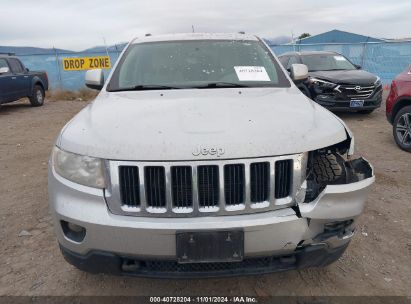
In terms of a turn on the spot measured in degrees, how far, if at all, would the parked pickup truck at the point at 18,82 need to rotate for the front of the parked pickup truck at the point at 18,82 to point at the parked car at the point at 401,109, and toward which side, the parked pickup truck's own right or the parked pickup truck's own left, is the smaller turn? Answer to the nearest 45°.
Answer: approximately 90° to the parked pickup truck's own left

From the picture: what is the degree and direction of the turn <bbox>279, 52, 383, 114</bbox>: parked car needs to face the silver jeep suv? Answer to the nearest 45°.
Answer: approximately 45° to its right

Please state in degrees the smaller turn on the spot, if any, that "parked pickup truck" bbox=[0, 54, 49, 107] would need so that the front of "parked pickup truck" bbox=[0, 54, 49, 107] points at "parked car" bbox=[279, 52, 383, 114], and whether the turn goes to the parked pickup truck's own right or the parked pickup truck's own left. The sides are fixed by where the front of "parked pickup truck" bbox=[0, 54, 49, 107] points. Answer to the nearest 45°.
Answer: approximately 90° to the parked pickup truck's own left

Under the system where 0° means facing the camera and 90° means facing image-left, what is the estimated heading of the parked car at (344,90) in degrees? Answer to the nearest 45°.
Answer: approximately 315°

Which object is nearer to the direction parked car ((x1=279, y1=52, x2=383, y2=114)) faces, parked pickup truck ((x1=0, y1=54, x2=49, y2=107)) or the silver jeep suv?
the silver jeep suv

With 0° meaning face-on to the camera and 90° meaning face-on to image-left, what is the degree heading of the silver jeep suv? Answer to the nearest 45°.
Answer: approximately 0°
